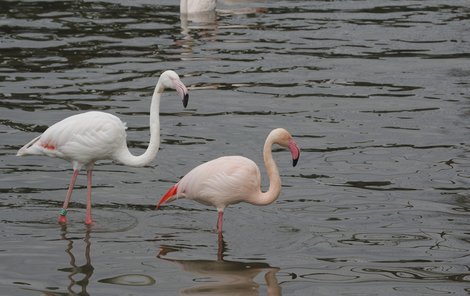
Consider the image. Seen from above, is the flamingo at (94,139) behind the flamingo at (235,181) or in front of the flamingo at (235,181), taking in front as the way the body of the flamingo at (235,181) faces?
behind

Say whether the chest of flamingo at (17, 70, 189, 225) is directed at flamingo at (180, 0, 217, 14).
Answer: no

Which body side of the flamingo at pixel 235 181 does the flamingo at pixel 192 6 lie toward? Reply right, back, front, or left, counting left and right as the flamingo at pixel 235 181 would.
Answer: left

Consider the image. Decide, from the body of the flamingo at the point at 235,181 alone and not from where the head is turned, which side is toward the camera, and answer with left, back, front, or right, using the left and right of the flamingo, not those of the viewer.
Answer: right

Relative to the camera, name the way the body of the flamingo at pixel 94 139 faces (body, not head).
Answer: to the viewer's right

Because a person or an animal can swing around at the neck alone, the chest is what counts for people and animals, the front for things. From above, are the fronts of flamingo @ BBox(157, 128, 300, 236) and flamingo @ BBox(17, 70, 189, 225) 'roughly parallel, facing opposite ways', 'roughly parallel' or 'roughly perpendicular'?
roughly parallel

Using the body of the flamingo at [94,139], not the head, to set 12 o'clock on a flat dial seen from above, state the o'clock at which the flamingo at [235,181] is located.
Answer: the flamingo at [235,181] is roughly at 1 o'clock from the flamingo at [94,139].

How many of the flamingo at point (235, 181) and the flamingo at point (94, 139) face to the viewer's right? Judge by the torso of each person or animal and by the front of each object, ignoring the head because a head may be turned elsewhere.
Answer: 2
